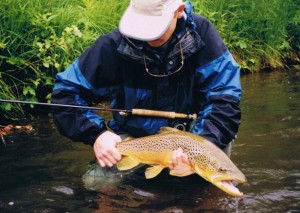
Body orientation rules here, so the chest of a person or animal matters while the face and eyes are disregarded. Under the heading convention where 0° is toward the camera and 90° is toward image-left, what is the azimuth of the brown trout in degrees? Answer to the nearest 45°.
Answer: approximately 270°
